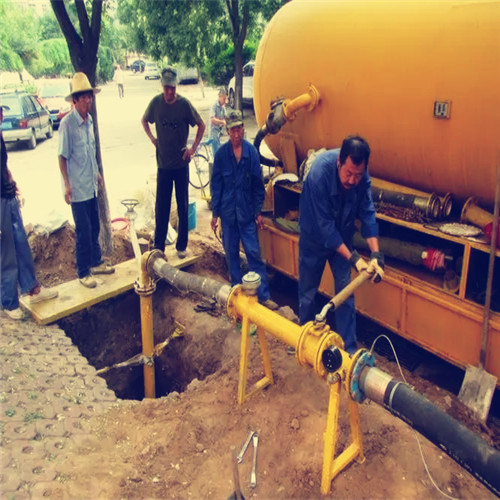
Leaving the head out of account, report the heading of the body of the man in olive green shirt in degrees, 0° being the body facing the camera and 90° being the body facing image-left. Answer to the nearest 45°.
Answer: approximately 0°

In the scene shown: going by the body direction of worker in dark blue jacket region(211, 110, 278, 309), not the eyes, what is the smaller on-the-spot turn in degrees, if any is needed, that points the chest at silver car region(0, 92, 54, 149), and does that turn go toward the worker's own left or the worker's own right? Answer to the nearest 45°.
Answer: approximately 135° to the worker's own right

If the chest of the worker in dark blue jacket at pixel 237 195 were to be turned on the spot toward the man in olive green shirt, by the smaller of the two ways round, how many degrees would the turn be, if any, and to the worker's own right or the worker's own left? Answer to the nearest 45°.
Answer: approximately 135° to the worker's own right

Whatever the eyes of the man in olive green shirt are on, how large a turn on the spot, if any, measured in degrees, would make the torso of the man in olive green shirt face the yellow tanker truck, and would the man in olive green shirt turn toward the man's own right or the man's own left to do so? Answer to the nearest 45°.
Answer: approximately 45° to the man's own left
